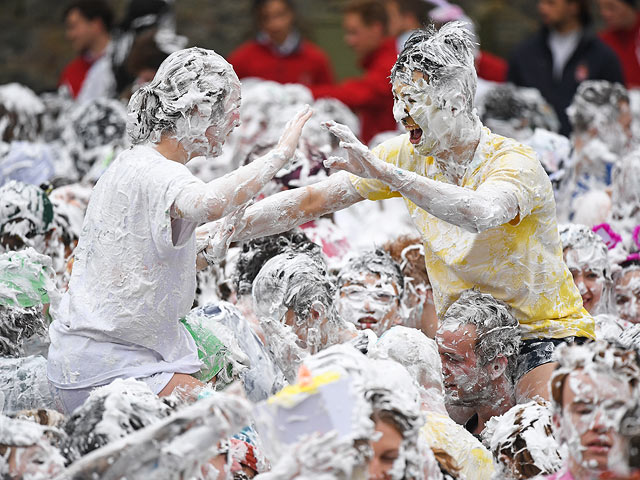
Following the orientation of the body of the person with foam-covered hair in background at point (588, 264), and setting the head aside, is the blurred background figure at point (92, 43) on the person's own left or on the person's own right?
on the person's own right

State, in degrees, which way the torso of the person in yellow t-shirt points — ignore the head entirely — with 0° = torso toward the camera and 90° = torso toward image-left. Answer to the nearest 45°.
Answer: approximately 45°

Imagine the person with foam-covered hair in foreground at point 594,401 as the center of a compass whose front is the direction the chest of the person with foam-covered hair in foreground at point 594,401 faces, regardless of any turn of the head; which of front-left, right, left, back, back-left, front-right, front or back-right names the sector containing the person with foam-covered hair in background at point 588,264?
back

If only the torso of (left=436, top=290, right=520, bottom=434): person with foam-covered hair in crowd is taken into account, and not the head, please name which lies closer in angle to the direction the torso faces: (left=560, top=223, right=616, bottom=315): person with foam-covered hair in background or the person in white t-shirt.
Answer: the person in white t-shirt

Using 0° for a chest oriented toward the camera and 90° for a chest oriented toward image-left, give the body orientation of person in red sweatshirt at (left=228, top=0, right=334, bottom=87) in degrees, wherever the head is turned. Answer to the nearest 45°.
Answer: approximately 0°

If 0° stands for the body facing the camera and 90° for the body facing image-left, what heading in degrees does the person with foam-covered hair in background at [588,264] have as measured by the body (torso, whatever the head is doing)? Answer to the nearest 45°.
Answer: approximately 45°

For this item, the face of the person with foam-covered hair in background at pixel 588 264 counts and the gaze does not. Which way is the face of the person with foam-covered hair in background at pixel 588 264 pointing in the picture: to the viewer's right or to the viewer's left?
to the viewer's left

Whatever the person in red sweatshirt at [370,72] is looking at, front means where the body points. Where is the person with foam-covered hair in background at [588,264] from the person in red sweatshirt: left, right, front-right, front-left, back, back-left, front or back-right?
left

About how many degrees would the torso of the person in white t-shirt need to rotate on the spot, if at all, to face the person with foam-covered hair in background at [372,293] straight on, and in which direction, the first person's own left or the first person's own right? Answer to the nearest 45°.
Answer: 0° — they already face them

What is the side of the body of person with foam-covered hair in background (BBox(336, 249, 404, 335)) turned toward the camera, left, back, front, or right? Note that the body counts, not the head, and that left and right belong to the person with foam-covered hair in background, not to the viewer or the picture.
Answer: front

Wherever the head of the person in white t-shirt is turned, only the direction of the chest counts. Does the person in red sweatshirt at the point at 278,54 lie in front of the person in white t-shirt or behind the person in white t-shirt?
in front

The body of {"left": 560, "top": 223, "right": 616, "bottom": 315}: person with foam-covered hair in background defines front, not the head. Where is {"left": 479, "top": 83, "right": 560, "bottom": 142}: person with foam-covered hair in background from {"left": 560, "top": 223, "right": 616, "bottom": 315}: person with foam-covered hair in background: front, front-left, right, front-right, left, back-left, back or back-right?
back-right
